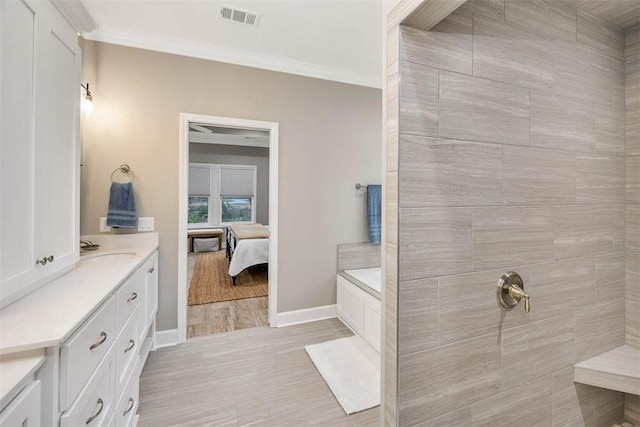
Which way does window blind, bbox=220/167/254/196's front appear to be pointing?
toward the camera

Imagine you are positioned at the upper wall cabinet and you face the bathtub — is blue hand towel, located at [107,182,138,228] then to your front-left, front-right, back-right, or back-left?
front-left

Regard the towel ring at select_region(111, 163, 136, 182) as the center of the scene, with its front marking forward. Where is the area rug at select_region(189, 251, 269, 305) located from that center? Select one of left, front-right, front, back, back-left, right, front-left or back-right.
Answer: back-left

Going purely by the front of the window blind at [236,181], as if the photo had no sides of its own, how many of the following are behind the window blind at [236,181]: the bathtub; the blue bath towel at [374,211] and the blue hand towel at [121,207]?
0

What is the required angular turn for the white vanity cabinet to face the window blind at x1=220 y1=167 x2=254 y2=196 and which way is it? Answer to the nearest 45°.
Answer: approximately 90° to its left

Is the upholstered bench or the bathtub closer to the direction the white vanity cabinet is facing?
the bathtub

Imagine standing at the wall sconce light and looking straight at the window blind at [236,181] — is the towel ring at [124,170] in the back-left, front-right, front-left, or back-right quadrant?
front-right

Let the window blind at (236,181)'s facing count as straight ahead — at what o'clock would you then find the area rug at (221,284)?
The area rug is roughly at 12 o'clock from the window blind.

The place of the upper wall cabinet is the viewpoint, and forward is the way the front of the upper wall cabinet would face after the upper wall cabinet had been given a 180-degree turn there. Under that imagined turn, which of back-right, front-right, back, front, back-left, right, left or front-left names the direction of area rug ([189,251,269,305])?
right

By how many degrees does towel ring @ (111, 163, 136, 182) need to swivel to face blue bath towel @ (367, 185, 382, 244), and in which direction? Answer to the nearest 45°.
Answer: approximately 90° to its left

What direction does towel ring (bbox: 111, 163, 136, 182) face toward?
toward the camera

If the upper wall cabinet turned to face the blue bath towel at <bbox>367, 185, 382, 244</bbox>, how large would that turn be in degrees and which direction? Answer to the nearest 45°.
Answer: approximately 45° to its left

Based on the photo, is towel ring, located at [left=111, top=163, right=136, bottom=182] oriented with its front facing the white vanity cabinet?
yes

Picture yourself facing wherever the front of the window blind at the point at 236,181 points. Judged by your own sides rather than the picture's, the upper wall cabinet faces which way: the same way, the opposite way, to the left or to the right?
to the left

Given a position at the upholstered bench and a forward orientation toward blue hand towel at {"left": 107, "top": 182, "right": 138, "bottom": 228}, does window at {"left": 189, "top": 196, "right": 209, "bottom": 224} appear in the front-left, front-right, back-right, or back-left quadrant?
back-right

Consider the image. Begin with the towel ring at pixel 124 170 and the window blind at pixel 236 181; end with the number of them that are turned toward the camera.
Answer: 2

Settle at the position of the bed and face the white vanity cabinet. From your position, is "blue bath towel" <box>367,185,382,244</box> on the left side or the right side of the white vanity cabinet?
left

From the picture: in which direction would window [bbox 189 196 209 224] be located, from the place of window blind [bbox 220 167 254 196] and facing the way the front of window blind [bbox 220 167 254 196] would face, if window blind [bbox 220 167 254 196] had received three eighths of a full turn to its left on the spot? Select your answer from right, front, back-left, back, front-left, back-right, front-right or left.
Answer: back-left

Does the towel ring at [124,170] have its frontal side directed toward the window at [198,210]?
no

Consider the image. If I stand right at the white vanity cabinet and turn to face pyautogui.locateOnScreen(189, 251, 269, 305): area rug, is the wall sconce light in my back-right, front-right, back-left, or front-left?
front-left

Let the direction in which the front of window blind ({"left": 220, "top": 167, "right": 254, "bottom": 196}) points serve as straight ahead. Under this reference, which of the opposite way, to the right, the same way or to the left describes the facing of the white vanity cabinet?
to the left

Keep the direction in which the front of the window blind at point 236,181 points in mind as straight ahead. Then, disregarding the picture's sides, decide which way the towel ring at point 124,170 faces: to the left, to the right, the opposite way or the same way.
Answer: the same way

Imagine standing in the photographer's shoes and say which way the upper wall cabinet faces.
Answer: facing the viewer and to the right of the viewer
